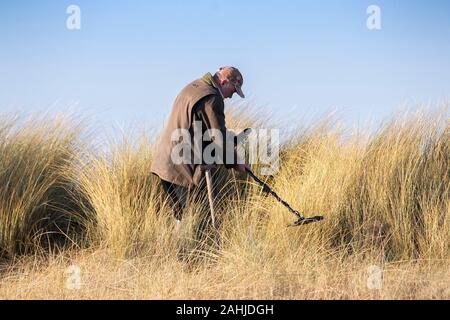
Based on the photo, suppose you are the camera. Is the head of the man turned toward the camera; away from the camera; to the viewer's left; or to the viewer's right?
to the viewer's right

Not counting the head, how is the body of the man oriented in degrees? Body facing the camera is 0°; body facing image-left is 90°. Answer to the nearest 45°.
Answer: approximately 270°
